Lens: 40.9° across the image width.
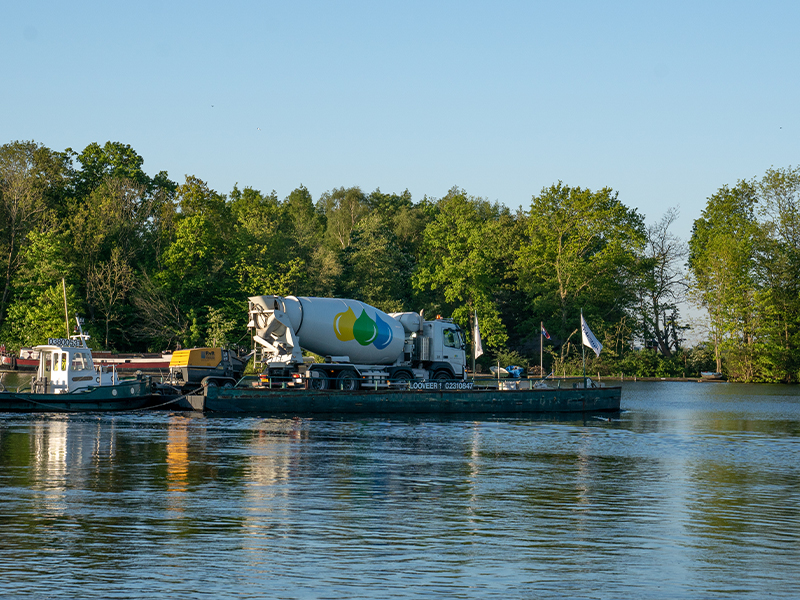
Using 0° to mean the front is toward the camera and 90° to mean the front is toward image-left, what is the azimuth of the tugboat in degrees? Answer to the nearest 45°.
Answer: approximately 270°

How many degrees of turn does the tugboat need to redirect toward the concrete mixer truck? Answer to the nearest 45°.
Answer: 0° — it already faces it

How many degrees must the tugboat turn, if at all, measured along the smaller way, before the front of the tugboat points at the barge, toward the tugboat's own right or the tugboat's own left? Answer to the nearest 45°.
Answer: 0° — it already faces it
